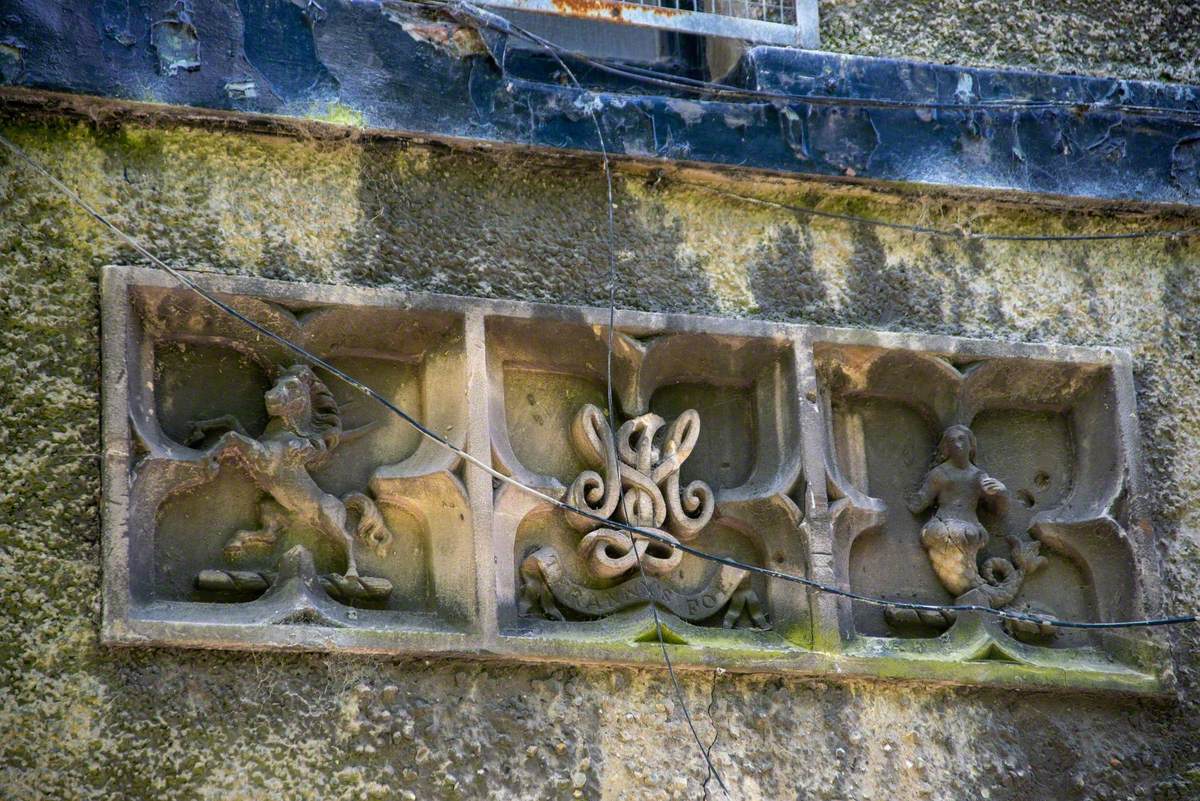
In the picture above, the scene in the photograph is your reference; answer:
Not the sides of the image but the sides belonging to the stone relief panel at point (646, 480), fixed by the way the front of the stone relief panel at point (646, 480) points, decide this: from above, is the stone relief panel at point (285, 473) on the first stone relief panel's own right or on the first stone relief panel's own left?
on the first stone relief panel's own right

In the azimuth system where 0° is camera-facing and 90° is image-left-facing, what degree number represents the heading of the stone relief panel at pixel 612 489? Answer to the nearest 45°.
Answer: approximately 0°

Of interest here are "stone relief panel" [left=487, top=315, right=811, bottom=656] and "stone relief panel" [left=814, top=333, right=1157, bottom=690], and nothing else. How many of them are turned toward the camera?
2

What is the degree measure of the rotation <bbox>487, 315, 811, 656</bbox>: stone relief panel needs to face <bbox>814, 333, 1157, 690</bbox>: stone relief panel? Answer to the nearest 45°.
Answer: approximately 90° to its left
